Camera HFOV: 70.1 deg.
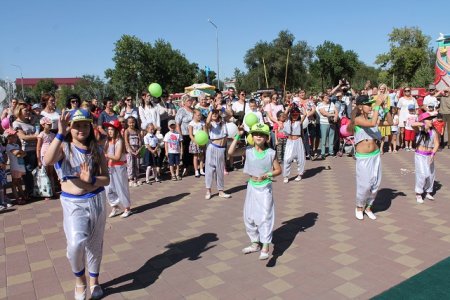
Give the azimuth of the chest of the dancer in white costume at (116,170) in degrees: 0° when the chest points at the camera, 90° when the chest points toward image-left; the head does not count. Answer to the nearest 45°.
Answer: approximately 45°

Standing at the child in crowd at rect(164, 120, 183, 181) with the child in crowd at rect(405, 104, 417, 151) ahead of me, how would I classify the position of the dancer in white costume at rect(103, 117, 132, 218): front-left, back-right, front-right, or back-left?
back-right

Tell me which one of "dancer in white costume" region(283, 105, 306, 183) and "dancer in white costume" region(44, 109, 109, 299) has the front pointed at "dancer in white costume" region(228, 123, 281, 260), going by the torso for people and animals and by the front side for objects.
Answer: "dancer in white costume" region(283, 105, 306, 183)

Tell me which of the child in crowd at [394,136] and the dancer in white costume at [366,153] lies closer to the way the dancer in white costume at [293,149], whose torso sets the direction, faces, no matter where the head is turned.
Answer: the dancer in white costume

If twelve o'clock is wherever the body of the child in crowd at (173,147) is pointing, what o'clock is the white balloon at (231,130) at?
The white balloon is roughly at 10 o'clock from the child in crowd.

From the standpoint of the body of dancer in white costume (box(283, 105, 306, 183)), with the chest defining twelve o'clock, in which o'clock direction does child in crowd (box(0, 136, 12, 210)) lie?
The child in crowd is roughly at 2 o'clock from the dancer in white costume.
